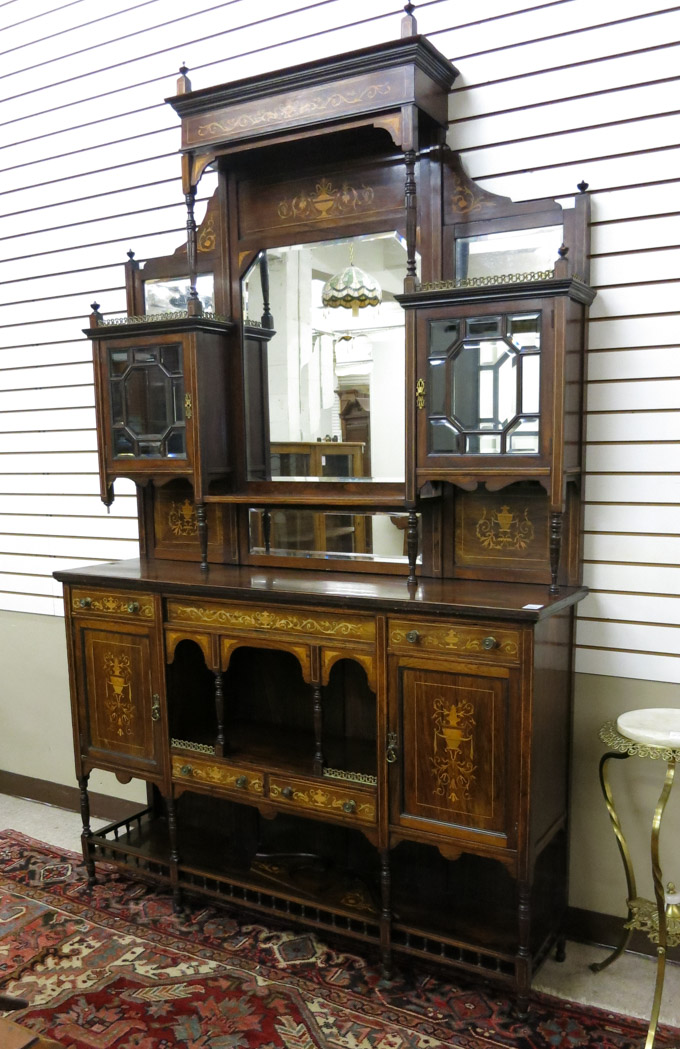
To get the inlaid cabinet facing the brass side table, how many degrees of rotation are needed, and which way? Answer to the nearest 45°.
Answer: approximately 90° to its left
